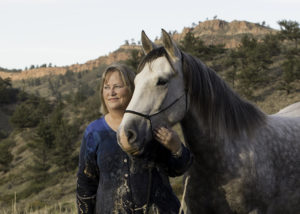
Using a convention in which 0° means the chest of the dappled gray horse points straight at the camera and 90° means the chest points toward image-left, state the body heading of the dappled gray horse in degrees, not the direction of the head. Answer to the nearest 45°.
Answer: approximately 45°
